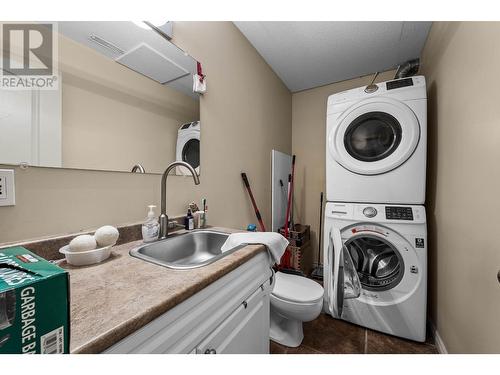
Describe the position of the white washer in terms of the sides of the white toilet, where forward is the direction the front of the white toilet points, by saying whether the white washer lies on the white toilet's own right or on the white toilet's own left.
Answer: on the white toilet's own left

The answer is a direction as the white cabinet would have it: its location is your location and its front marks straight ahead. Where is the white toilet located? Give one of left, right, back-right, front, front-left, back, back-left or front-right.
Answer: left

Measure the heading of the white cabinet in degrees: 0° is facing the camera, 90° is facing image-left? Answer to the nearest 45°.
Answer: approximately 315°

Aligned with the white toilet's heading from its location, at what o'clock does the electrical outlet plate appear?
The electrical outlet plate is roughly at 3 o'clock from the white toilet.

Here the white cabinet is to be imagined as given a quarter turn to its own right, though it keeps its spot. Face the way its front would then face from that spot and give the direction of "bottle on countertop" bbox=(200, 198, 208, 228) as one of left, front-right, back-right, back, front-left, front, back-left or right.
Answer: back-right

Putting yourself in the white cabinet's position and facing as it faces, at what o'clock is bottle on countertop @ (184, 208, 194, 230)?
The bottle on countertop is roughly at 7 o'clock from the white cabinet.

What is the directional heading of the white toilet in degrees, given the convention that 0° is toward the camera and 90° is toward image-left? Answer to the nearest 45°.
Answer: approximately 315°

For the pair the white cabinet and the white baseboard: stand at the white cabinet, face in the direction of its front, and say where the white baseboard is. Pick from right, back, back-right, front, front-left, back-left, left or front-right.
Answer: front-left

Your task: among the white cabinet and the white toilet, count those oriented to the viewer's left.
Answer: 0
